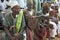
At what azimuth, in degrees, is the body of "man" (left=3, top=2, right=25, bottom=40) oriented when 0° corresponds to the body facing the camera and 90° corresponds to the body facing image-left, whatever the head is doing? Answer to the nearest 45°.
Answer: approximately 0°
